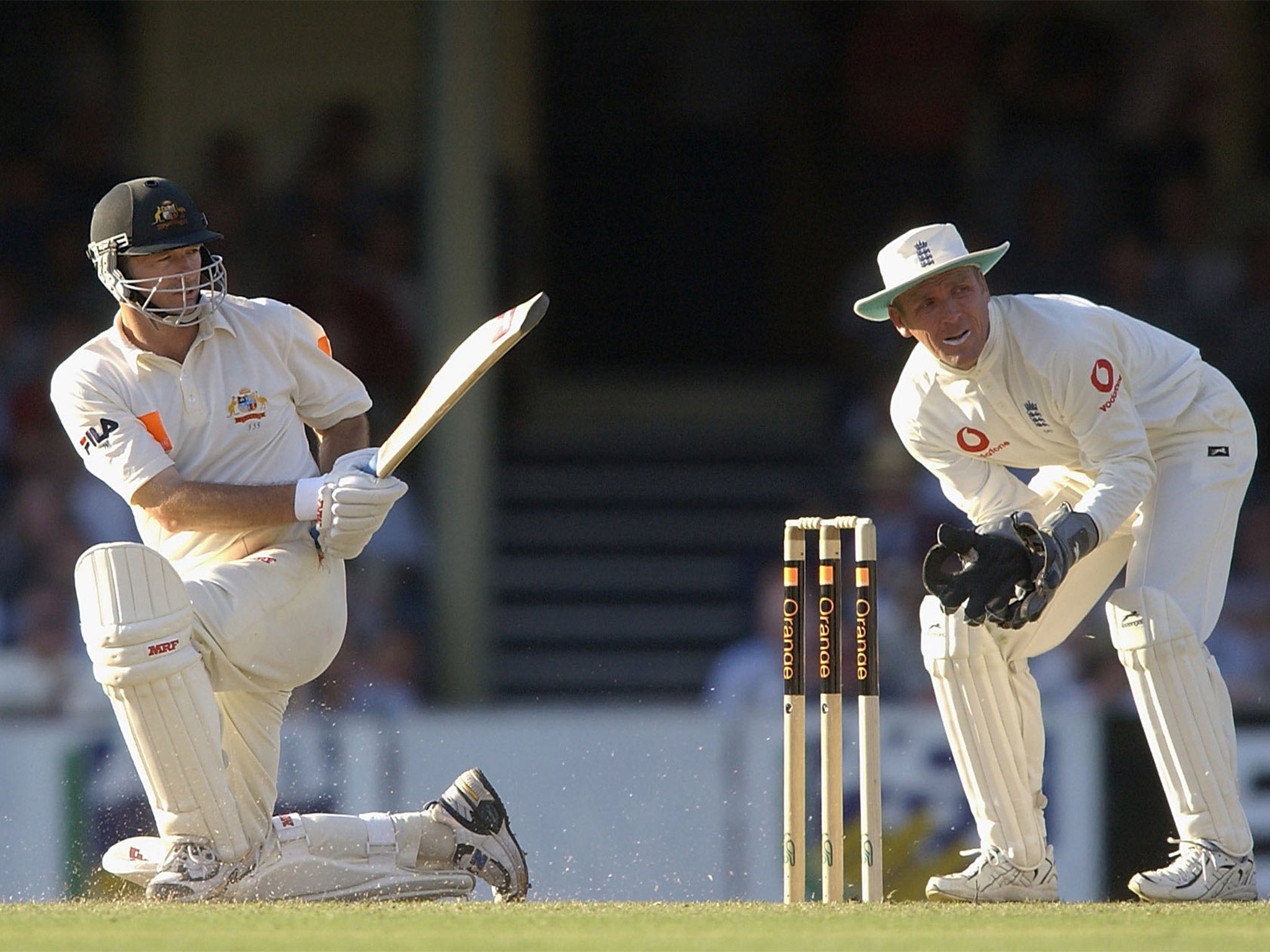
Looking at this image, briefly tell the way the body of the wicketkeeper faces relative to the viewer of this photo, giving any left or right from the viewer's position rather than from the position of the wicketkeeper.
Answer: facing the viewer and to the left of the viewer

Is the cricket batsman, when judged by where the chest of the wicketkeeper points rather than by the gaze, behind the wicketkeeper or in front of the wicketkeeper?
in front
